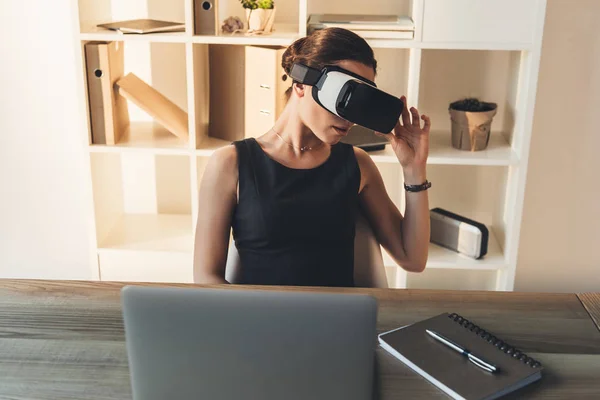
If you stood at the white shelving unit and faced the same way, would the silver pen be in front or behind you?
in front

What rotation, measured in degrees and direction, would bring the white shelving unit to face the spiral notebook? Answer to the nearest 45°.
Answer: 0° — it already faces it

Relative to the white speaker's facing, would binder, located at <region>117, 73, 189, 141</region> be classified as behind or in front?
in front

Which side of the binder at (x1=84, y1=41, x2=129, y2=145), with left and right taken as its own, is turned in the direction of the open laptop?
front

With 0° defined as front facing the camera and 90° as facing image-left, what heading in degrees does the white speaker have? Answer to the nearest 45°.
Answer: approximately 45°

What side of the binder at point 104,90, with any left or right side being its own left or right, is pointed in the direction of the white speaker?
left

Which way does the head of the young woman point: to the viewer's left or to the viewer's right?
to the viewer's right

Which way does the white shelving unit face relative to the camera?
toward the camera

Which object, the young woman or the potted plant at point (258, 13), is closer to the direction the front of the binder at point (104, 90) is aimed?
the young woman

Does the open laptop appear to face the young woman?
yes

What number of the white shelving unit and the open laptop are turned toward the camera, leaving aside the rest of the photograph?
1

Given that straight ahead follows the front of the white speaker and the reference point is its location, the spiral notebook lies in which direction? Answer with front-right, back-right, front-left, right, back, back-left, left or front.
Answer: front-left

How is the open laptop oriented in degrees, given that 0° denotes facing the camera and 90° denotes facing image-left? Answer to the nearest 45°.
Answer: approximately 180°
